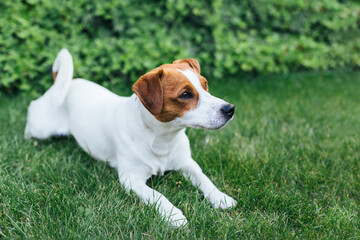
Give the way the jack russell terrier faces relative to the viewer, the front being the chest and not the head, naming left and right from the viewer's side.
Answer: facing the viewer and to the right of the viewer

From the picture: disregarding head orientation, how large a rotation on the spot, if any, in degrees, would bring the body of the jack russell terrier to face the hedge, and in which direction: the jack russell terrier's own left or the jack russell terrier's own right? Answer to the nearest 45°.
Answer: approximately 135° to the jack russell terrier's own left
